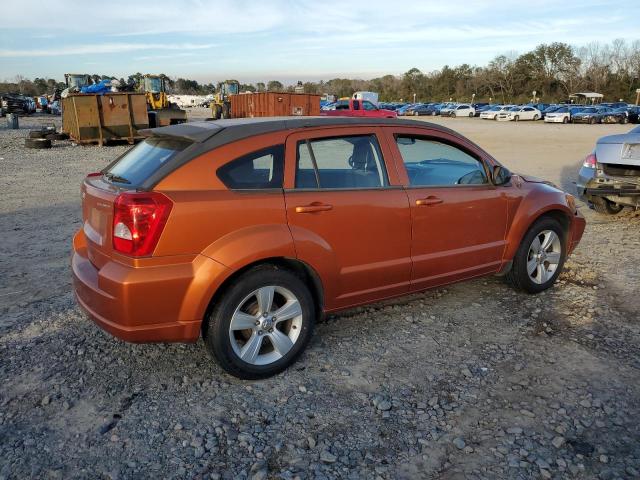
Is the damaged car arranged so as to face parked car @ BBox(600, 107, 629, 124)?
yes

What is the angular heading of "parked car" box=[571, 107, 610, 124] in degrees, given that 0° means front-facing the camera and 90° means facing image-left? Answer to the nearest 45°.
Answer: approximately 45°

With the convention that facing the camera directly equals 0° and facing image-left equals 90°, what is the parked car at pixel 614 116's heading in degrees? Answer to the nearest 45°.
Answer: approximately 45°

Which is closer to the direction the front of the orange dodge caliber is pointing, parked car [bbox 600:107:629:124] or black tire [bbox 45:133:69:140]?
the parked car

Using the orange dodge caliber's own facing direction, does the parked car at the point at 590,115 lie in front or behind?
in front

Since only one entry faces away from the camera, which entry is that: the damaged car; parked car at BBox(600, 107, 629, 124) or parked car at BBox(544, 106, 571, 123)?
the damaged car

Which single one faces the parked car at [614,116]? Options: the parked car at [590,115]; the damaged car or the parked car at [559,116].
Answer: the damaged car

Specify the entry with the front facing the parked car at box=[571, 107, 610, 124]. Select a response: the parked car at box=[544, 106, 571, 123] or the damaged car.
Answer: the damaged car

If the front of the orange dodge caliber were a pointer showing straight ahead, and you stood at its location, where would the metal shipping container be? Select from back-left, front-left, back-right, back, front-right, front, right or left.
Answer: front-left

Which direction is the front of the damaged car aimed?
away from the camera

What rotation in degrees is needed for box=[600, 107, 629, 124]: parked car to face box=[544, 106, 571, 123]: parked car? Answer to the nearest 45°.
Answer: approximately 45° to its right

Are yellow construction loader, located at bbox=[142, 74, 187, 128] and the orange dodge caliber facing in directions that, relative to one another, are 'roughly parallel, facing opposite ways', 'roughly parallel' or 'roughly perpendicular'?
roughly perpendicular

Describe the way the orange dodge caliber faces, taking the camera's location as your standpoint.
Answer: facing away from the viewer and to the right of the viewer

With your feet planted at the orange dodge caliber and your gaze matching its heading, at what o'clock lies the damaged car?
The damaged car is roughly at 12 o'clock from the orange dodge caliber.

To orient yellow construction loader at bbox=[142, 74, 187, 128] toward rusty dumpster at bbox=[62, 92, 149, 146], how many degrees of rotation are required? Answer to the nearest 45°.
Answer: approximately 45° to its right

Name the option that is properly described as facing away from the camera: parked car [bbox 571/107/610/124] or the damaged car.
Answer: the damaged car
